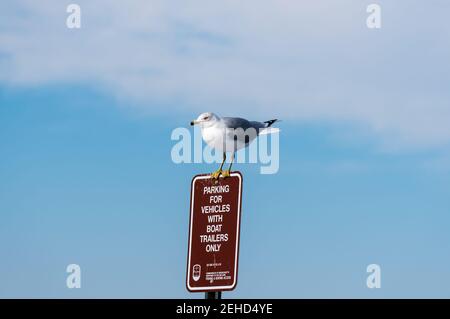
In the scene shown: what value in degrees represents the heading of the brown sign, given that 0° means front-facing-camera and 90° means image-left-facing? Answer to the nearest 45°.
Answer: approximately 0°
